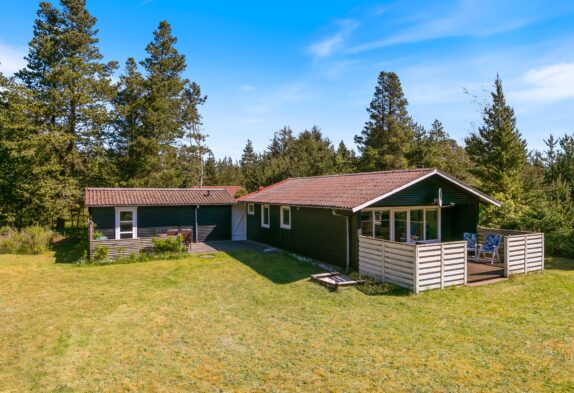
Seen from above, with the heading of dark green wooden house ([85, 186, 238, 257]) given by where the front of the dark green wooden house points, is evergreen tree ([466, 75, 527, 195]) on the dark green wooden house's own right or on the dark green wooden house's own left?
on the dark green wooden house's own left

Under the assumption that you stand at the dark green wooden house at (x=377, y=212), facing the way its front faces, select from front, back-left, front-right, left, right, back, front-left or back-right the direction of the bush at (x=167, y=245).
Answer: back-right

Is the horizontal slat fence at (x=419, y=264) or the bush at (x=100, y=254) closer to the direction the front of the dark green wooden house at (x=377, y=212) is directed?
the horizontal slat fence

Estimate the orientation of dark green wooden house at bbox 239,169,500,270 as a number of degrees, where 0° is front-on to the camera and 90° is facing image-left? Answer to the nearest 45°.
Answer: approximately 315°

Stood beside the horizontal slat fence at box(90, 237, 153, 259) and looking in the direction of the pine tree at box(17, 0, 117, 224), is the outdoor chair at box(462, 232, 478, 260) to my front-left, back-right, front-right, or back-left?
back-right

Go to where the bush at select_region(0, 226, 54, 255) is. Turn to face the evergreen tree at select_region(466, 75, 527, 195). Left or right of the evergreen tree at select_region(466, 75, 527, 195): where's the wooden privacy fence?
right

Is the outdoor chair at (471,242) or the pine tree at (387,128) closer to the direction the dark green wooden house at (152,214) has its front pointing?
the outdoor chair

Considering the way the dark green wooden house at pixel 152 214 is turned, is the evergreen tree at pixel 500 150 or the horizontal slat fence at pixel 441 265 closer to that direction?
the horizontal slat fence

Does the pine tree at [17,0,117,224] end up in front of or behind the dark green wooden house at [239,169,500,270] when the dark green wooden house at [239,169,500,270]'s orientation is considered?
behind

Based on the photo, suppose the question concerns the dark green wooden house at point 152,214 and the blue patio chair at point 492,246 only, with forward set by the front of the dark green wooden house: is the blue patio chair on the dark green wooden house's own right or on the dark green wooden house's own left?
on the dark green wooden house's own left

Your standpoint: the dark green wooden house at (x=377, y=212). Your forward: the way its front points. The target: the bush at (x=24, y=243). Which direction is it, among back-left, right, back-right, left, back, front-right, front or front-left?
back-right

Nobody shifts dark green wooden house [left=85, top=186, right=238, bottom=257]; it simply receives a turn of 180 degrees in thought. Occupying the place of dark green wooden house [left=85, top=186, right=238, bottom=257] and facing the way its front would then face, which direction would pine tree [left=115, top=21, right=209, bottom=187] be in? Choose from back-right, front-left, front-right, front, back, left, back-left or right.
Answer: front

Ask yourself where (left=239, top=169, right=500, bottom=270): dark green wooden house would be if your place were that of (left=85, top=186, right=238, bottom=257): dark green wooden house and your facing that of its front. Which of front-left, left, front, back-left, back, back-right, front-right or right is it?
front-left

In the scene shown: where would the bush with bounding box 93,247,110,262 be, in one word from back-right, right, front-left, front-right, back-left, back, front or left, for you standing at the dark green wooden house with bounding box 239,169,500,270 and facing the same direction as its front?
back-right
